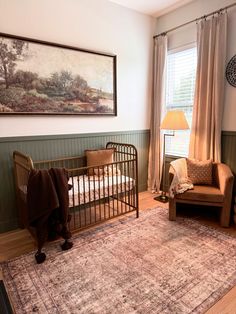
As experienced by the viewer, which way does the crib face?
facing the viewer and to the right of the viewer

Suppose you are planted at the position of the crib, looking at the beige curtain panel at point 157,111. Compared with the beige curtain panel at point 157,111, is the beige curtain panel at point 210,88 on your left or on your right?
right

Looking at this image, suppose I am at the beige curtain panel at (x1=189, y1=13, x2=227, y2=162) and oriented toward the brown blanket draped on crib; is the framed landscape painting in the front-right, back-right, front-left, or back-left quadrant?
front-right

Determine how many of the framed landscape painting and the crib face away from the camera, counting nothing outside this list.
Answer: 0

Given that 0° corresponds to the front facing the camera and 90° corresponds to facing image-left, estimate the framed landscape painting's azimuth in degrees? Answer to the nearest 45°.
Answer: approximately 315°

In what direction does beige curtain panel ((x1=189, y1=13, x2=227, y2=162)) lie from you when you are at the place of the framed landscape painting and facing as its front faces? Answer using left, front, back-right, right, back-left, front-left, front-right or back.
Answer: front-left

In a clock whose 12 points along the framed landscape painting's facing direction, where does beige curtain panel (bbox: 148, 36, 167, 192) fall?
The beige curtain panel is roughly at 10 o'clock from the framed landscape painting.

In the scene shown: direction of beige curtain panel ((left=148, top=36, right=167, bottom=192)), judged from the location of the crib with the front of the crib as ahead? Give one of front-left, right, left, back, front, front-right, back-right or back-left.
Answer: left

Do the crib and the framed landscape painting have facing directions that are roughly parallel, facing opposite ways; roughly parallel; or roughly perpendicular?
roughly parallel

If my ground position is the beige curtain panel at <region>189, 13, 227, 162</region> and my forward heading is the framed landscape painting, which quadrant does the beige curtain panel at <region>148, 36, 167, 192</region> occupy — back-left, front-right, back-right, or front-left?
front-right
